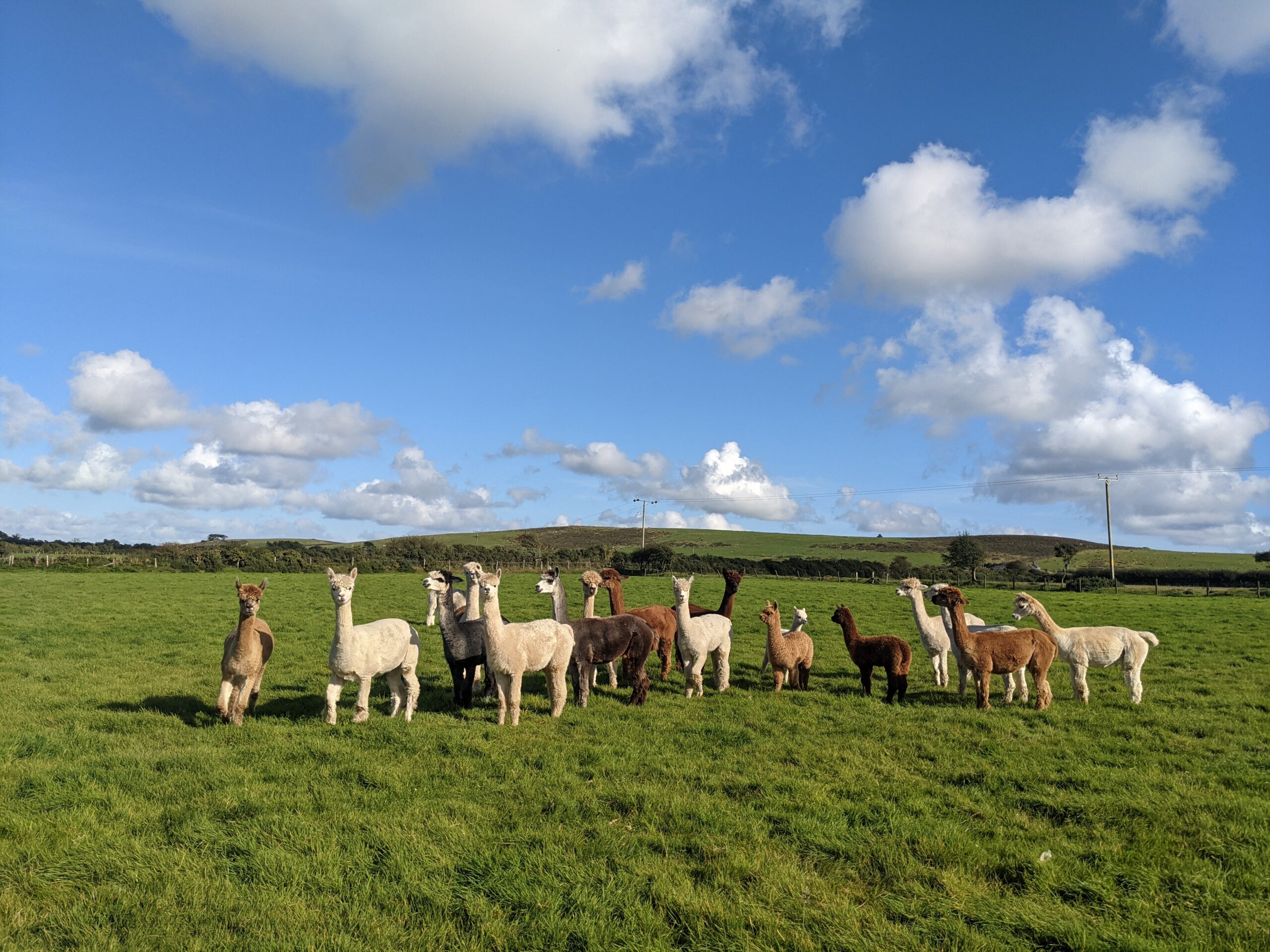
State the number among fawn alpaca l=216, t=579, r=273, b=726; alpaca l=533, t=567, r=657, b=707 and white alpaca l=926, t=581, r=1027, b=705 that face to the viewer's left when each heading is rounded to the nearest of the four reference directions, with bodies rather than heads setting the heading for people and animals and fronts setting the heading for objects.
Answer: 2

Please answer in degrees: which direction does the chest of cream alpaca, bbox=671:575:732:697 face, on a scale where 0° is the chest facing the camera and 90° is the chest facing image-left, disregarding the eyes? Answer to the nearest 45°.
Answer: approximately 45°

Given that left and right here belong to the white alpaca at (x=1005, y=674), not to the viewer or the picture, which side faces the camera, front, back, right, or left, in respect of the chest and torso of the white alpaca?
left

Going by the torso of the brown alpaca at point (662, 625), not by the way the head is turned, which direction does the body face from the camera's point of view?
to the viewer's left

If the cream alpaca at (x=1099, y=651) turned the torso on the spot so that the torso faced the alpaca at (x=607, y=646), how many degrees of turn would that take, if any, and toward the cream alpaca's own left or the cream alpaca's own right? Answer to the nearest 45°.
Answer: approximately 45° to the cream alpaca's own left

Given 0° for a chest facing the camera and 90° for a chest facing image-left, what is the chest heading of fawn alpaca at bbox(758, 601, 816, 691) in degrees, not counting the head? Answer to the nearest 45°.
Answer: approximately 45°

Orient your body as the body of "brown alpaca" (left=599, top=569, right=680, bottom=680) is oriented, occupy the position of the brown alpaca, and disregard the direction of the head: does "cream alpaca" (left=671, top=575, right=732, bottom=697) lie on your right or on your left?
on your left

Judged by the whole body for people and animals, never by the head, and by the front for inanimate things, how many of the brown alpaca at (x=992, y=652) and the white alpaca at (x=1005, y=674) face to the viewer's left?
2

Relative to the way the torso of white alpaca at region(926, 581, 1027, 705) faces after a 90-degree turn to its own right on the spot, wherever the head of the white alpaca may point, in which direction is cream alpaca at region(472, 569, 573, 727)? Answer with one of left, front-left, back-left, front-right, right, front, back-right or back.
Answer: back-left

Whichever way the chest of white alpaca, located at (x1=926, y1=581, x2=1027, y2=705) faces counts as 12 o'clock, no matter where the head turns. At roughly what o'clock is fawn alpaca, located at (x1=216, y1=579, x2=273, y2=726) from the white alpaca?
The fawn alpaca is roughly at 11 o'clock from the white alpaca.

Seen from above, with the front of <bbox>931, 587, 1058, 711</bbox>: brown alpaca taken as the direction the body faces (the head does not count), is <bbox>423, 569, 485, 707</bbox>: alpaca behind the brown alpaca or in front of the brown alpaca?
in front

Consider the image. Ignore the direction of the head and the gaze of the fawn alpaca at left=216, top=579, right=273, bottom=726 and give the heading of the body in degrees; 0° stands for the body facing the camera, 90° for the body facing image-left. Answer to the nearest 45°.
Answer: approximately 0°

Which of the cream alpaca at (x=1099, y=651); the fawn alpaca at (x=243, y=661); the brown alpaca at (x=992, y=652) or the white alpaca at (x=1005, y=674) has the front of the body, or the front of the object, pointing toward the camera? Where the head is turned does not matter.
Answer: the fawn alpaca

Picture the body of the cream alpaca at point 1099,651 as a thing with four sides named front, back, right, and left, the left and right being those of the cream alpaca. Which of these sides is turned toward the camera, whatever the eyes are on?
left
